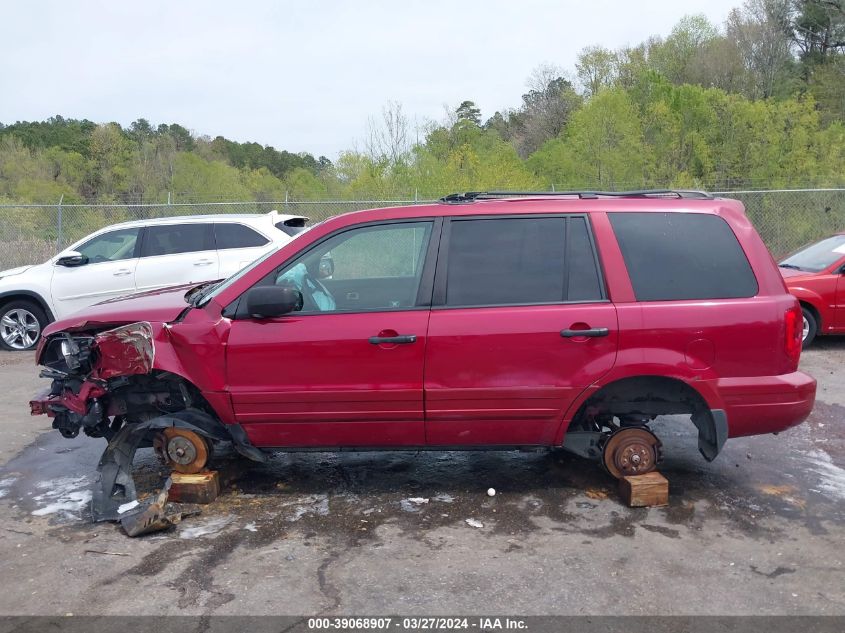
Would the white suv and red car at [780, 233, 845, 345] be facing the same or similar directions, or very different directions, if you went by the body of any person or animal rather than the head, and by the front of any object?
same or similar directions

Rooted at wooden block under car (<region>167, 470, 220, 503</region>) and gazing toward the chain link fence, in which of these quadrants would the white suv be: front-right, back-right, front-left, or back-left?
front-left

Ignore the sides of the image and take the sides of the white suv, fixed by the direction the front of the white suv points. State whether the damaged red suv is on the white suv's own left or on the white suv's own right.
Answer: on the white suv's own left

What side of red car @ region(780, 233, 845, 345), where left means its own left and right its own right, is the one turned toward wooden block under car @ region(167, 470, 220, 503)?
front

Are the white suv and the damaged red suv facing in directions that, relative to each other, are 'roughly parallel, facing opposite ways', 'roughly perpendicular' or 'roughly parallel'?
roughly parallel

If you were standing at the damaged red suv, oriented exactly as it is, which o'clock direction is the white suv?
The white suv is roughly at 2 o'clock from the damaged red suv.

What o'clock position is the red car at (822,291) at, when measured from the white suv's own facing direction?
The red car is roughly at 7 o'clock from the white suv.

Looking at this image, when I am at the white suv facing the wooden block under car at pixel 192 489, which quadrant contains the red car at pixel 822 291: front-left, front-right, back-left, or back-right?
front-left

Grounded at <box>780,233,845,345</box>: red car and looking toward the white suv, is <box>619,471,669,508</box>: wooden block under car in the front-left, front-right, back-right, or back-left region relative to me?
front-left

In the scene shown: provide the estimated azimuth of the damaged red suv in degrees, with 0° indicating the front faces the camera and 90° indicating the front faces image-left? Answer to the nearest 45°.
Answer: approximately 90°

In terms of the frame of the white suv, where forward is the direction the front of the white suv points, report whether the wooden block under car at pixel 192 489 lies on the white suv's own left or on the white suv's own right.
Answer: on the white suv's own left

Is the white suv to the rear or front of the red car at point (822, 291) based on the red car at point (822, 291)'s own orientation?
to the front

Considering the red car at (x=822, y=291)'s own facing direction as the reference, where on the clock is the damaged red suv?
The damaged red suv is roughly at 11 o'clock from the red car.

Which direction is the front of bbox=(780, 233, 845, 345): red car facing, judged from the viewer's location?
facing the viewer and to the left of the viewer

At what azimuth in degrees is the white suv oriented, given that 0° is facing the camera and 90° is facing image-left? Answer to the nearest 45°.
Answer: approximately 90°

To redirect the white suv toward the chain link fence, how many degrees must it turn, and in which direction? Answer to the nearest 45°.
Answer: approximately 135° to its right

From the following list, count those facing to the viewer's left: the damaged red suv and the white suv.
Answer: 2
